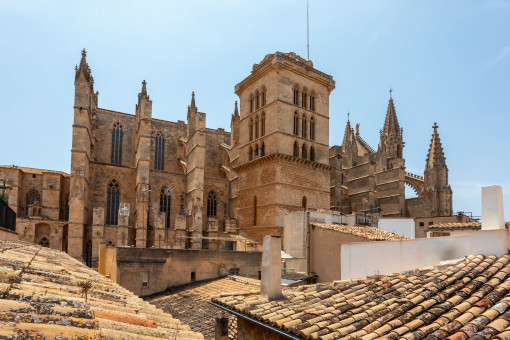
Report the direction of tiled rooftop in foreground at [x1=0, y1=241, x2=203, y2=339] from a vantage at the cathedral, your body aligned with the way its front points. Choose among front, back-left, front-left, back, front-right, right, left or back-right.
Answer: back-right

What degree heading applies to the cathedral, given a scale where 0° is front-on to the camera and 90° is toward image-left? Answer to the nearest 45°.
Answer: approximately 225°

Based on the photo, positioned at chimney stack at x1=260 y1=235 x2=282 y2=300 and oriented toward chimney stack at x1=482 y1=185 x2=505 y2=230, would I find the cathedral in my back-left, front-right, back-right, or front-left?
front-left

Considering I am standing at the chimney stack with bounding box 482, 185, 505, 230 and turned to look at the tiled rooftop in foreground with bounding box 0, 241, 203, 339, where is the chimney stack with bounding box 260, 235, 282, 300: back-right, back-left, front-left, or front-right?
front-right

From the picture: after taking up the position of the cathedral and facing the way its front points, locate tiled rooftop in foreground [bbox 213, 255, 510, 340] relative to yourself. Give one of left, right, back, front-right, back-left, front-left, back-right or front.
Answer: back-right
